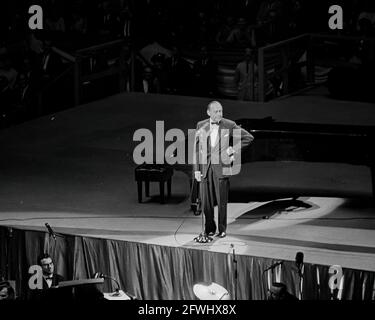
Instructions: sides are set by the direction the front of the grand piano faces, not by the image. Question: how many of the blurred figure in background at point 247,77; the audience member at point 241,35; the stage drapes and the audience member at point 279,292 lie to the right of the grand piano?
2

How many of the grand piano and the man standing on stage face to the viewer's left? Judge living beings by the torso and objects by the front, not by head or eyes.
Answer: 1

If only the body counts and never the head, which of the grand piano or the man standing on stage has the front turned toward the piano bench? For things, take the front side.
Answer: the grand piano

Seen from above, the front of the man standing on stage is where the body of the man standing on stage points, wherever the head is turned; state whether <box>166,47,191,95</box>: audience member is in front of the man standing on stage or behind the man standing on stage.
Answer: behind

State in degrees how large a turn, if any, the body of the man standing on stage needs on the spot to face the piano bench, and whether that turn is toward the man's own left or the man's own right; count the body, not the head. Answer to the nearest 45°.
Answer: approximately 135° to the man's own right

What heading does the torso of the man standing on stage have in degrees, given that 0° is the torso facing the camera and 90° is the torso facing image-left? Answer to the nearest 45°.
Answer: approximately 0°

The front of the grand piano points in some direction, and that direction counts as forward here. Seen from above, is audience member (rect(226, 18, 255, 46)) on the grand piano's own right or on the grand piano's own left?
on the grand piano's own right

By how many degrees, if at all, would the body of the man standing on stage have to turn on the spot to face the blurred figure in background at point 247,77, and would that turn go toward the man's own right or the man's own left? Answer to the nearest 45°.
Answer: approximately 180°

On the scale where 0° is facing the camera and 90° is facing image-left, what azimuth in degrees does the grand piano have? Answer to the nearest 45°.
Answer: approximately 90°

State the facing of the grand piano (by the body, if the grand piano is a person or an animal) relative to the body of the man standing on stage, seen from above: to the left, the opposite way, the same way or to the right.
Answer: to the right

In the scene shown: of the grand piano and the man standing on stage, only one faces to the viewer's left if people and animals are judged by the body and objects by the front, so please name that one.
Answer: the grand piano
